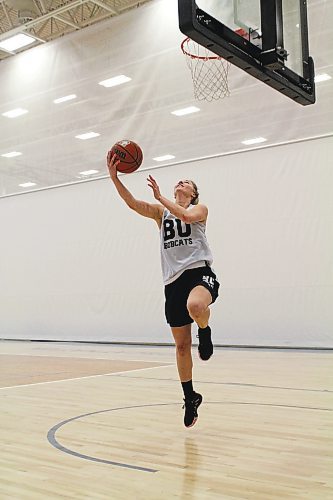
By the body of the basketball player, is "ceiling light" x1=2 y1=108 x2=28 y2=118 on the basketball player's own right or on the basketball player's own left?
on the basketball player's own right

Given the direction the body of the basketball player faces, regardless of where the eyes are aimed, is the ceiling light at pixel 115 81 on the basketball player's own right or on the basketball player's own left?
on the basketball player's own right

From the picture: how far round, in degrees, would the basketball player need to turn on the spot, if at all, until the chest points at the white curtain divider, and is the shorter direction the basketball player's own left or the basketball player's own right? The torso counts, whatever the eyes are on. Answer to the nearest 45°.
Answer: approximately 135° to the basketball player's own right

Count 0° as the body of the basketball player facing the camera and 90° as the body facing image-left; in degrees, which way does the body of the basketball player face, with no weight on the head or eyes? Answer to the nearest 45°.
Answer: approximately 45°

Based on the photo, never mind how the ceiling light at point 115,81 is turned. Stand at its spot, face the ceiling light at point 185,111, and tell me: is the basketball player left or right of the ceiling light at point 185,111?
right

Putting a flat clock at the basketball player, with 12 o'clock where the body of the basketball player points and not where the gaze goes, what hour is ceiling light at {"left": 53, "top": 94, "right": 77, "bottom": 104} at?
The ceiling light is roughly at 4 o'clock from the basketball player.

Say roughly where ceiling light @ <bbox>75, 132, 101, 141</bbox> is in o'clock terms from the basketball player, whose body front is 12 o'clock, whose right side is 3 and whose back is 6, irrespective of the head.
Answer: The ceiling light is roughly at 4 o'clock from the basketball player.

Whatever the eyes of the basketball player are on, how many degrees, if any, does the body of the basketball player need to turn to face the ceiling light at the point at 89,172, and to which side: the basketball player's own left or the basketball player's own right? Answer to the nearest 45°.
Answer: approximately 135° to the basketball player's own right
